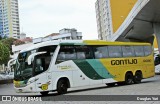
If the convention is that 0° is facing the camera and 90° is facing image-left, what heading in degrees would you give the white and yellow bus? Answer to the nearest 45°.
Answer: approximately 45°
